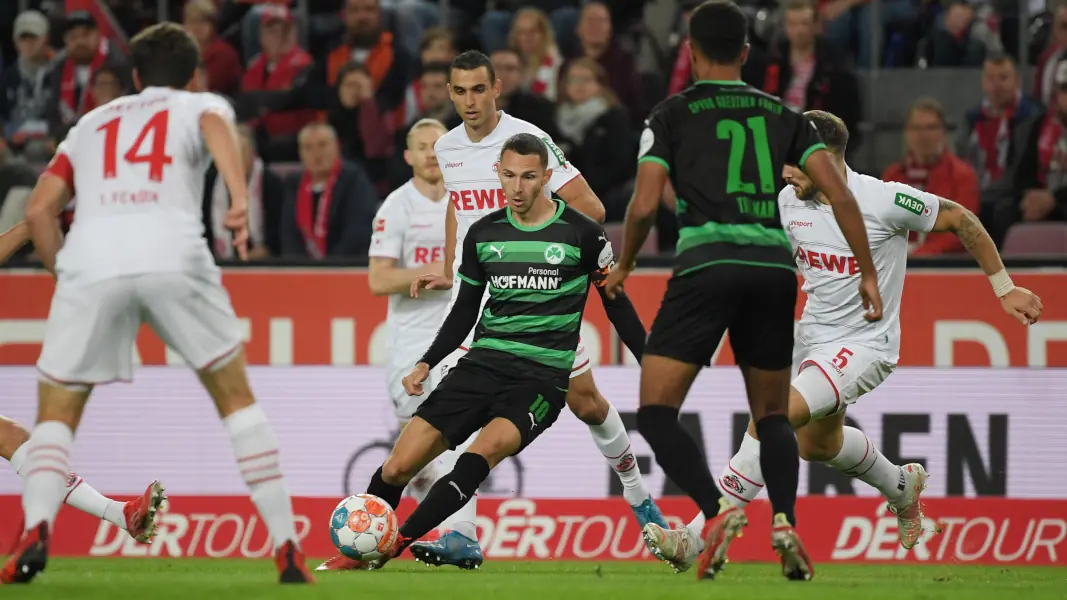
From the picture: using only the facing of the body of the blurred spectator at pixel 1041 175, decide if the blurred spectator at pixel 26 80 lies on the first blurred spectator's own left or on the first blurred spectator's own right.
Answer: on the first blurred spectator's own right

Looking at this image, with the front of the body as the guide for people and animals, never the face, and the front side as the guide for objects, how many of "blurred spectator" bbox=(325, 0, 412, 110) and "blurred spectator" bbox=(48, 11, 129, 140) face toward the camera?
2

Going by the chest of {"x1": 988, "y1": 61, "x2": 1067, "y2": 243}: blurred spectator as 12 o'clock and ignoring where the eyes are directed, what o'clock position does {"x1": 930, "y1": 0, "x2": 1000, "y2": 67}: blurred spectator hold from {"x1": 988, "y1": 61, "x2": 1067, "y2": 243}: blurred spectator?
{"x1": 930, "y1": 0, "x2": 1000, "y2": 67}: blurred spectator is roughly at 5 o'clock from {"x1": 988, "y1": 61, "x2": 1067, "y2": 243}: blurred spectator.

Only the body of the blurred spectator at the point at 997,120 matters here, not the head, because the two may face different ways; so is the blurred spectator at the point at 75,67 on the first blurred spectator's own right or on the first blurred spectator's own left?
on the first blurred spectator's own right

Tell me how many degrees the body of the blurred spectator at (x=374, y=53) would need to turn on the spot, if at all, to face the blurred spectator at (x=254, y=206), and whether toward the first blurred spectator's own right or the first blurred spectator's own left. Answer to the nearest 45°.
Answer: approximately 45° to the first blurred spectator's own right

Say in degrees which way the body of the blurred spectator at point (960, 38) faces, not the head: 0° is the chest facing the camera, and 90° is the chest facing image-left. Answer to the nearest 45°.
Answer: approximately 0°

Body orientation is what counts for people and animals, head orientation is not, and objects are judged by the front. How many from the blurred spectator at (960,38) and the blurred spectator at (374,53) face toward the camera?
2

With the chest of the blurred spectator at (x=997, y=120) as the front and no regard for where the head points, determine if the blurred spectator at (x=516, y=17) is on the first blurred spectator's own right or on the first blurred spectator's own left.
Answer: on the first blurred spectator's own right

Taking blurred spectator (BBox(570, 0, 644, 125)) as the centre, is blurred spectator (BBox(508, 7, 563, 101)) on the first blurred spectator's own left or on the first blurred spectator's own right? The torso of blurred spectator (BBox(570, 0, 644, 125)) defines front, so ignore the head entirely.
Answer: on the first blurred spectator's own right
